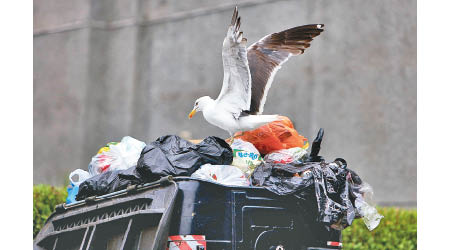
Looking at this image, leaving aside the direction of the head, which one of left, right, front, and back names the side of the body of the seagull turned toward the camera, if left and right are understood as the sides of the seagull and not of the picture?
left

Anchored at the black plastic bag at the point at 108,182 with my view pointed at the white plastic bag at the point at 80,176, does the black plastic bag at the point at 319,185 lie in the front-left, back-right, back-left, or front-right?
back-right

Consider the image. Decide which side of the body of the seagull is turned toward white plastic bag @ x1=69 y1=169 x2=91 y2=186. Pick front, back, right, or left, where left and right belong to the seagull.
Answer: front

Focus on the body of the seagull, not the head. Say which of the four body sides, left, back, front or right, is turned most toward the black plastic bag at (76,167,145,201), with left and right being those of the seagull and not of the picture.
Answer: front

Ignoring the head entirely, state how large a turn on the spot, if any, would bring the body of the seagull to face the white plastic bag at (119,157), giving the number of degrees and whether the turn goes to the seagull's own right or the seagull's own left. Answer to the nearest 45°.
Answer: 0° — it already faces it

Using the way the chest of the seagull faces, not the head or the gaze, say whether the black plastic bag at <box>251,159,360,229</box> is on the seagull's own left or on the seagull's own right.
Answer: on the seagull's own left
